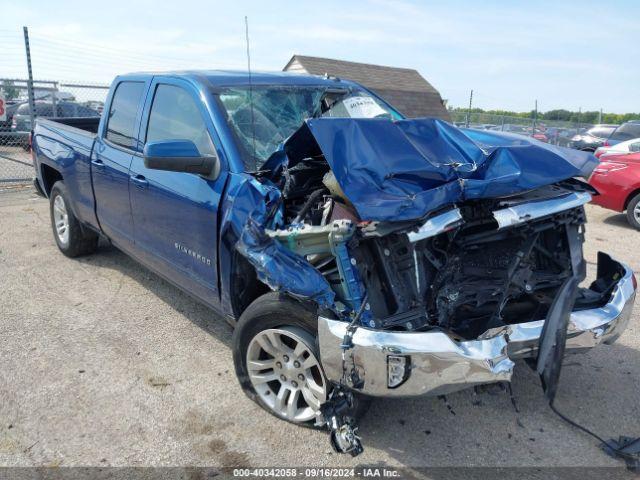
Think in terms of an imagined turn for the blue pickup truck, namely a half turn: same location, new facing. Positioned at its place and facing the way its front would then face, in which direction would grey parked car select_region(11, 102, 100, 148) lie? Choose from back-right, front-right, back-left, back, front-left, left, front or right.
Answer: front

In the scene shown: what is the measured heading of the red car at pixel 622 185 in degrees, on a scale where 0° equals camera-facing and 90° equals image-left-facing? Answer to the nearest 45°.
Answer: approximately 270°

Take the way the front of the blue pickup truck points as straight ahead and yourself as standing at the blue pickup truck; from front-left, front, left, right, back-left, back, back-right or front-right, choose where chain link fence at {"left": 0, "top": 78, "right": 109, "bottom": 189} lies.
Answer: back

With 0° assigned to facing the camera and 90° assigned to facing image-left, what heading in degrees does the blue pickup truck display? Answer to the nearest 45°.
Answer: approximately 315°

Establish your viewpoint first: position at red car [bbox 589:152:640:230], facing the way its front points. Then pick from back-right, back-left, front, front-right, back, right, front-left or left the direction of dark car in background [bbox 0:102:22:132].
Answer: back

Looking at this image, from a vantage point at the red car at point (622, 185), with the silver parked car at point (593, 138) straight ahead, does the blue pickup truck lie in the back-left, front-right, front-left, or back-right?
back-left

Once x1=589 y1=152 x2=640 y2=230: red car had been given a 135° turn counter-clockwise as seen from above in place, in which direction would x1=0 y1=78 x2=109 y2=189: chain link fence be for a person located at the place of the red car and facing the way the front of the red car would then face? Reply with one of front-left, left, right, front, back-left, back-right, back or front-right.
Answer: front-left

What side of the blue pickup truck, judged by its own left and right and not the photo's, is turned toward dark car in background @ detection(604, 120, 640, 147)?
left

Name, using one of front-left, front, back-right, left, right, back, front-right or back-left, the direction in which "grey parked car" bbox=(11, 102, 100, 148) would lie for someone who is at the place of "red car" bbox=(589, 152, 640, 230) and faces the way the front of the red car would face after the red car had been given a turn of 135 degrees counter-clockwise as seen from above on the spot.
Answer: front-left
